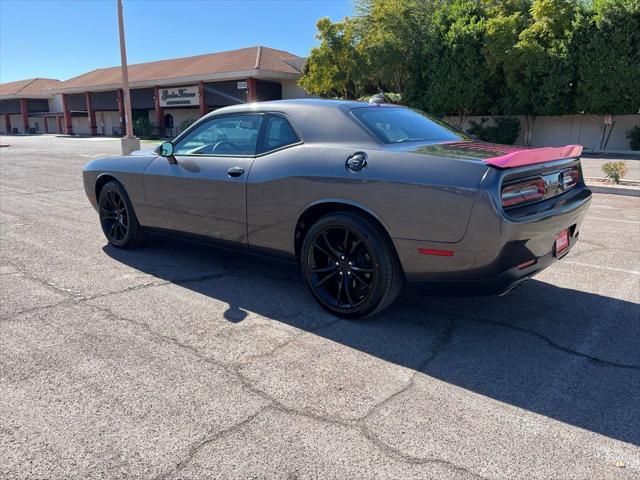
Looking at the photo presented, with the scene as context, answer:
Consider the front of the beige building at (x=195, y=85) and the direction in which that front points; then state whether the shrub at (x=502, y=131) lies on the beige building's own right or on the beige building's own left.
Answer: on the beige building's own left

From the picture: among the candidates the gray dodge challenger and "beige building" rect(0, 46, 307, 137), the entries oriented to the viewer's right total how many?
0

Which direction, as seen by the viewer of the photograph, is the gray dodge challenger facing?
facing away from the viewer and to the left of the viewer

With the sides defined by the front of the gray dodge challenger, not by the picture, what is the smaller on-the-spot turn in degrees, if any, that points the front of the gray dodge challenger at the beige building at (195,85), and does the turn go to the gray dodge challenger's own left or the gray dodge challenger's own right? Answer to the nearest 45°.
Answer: approximately 45° to the gray dodge challenger's own right

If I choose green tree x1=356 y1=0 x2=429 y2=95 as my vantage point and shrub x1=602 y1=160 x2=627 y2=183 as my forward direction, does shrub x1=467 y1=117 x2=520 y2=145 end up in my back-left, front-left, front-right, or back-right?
front-left

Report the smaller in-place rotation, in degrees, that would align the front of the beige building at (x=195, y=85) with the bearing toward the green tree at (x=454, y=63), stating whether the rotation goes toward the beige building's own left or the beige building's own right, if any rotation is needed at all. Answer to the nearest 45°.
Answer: approximately 90° to the beige building's own left

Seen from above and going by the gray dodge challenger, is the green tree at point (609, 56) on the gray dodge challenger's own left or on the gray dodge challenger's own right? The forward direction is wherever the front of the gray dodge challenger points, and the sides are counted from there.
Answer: on the gray dodge challenger's own right

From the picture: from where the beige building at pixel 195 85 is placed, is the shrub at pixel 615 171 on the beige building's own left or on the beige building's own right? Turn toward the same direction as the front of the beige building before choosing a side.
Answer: on the beige building's own left

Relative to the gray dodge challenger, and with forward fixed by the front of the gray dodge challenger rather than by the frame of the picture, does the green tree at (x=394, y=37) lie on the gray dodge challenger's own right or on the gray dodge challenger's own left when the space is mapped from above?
on the gray dodge challenger's own right

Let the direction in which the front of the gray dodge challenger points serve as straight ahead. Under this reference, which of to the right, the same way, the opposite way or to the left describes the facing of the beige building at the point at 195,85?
to the left

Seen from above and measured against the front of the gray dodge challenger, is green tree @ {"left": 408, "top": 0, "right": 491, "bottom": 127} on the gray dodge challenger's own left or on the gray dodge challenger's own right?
on the gray dodge challenger's own right

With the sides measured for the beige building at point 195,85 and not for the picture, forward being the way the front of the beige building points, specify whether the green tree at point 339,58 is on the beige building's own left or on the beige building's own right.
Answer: on the beige building's own left

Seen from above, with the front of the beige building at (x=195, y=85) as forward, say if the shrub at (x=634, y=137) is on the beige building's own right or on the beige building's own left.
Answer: on the beige building's own left

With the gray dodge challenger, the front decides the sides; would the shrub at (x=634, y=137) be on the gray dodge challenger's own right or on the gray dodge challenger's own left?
on the gray dodge challenger's own right

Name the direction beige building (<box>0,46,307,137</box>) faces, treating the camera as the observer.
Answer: facing the viewer and to the left of the viewer
